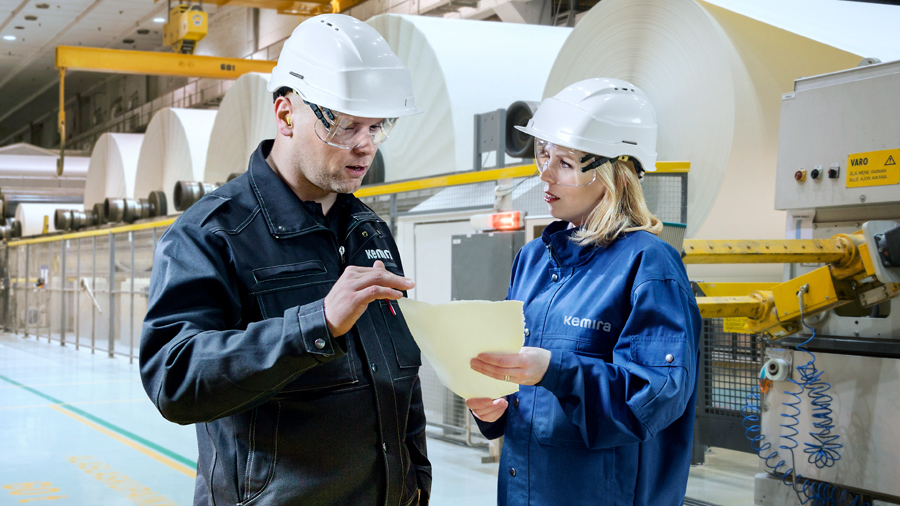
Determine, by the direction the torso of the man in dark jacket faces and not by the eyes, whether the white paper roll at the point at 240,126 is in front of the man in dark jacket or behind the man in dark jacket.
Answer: behind

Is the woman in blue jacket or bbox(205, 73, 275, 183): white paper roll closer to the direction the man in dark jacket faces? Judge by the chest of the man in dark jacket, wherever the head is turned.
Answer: the woman in blue jacket

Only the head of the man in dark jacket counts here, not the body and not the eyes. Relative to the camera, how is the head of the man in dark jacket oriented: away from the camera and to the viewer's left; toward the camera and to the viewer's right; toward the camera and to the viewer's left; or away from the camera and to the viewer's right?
toward the camera and to the viewer's right

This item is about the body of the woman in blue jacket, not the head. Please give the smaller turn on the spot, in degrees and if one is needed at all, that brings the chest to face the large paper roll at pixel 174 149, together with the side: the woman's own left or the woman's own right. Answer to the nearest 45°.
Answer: approximately 90° to the woman's own right

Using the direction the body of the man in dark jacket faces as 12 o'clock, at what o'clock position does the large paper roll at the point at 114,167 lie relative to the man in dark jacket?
The large paper roll is roughly at 7 o'clock from the man in dark jacket.

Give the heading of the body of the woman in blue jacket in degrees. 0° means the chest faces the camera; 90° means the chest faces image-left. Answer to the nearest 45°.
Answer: approximately 45°

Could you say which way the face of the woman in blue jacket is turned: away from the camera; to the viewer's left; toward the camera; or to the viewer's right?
to the viewer's left

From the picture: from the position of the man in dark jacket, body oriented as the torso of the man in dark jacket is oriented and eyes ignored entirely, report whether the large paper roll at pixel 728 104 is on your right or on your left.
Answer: on your left

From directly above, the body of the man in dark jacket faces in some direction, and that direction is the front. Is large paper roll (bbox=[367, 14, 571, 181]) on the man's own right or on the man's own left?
on the man's own left

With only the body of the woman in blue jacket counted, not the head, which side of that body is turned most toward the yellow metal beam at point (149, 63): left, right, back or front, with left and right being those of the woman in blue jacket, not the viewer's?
right

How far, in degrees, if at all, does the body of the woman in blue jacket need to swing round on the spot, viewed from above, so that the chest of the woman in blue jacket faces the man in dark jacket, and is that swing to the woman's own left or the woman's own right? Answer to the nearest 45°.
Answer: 0° — they already face them

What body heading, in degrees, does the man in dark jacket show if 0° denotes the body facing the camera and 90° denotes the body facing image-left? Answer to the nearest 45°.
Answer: approximately 315°
